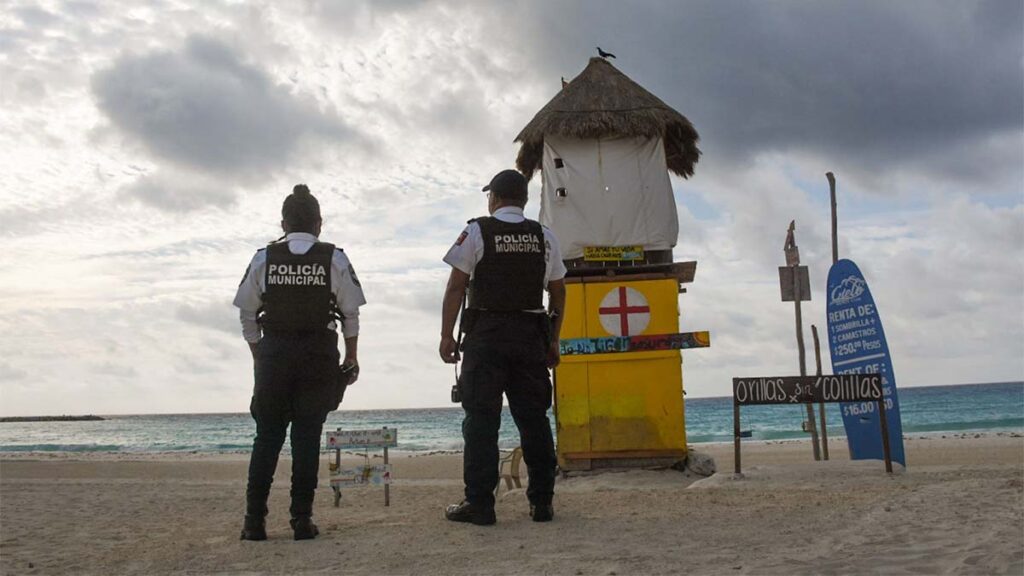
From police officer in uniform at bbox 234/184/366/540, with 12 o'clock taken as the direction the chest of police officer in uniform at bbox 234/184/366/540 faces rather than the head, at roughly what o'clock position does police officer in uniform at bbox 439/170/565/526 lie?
police officer in uniform at bbox 439/170/565/526 is roughly at 3 o'clock from police officer in uniform at bbox 234/184/366/540.

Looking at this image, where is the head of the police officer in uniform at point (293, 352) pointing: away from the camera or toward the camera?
away from the camera

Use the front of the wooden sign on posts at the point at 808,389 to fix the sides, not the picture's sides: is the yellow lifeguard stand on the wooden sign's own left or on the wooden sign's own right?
on the wooden sign's own right

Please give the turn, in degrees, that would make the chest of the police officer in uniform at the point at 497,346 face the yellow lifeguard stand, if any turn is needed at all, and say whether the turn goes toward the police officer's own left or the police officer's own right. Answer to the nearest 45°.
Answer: approximately 45° to the police officer's own right

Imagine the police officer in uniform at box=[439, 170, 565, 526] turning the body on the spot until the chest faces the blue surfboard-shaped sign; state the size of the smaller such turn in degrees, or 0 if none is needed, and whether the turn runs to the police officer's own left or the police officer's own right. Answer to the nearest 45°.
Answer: approximately 90° to the police officer's own right

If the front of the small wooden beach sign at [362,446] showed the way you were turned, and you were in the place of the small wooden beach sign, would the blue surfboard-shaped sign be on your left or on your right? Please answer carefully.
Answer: on your left

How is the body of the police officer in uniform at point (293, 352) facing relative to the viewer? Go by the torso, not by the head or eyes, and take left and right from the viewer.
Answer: facing away from the viewer

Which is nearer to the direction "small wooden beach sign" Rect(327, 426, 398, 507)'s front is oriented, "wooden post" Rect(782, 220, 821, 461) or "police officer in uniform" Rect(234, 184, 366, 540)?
the police officer in uniform

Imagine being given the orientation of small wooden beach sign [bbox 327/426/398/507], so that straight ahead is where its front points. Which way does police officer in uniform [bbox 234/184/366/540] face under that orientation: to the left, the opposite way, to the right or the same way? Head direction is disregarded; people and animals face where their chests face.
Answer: the opposite way

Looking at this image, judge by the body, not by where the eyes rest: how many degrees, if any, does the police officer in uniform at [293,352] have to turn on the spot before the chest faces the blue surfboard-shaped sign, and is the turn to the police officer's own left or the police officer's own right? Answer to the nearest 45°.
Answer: approximately 45° to the police officer's own right
